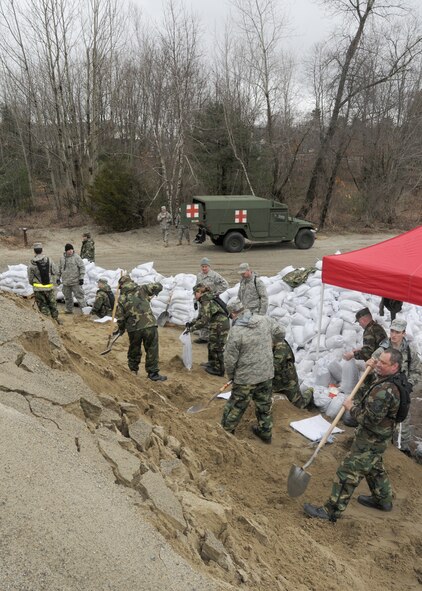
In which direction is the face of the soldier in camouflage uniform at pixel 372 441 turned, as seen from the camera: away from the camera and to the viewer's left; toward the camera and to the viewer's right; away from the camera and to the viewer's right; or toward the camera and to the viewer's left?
toward the camera and to the viewer's left

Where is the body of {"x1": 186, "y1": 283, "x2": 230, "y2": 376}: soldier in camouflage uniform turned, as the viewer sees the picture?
to the viewer's left

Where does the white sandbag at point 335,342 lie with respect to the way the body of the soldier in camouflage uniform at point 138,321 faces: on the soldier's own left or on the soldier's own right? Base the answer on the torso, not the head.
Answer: on the soldier's own right

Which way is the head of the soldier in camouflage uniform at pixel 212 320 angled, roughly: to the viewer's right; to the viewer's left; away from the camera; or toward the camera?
to the viewer's left

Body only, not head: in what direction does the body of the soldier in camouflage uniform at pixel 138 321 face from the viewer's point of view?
away from the camera

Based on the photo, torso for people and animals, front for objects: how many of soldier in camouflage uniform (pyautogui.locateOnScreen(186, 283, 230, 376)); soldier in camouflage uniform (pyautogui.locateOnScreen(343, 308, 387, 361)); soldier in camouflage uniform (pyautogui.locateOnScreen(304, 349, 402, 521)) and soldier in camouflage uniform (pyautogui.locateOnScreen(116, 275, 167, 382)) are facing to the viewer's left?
3

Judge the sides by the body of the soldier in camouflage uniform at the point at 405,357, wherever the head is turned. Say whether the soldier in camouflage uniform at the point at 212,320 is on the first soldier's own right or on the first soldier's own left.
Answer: on the first soldier's own right

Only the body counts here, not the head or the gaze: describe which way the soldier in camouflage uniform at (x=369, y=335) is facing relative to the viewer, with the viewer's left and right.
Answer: facing to the left of the viewer

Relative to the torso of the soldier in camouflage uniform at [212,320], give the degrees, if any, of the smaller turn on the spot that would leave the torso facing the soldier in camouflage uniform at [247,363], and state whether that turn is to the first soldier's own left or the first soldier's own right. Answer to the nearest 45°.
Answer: approximately 90° to the first soldier's own left

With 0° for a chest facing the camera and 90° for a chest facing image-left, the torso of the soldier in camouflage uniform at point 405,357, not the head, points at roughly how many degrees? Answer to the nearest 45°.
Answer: approximately 45°

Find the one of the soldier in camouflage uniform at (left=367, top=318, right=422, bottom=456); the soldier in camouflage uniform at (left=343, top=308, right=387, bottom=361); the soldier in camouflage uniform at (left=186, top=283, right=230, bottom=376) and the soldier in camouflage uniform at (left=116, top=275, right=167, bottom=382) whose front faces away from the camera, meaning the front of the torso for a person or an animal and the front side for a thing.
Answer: the soldier in camouflage uniform at (left=116, top=275, right=167, bottom=382)

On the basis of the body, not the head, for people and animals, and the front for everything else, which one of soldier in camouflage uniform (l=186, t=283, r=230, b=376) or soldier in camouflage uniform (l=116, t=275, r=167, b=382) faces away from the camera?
soldier in camouflage uniform (l=116, t=275, r=167, b=382)

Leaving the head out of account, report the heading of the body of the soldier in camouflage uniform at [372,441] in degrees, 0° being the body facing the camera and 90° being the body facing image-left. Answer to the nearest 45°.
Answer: approximately 90°

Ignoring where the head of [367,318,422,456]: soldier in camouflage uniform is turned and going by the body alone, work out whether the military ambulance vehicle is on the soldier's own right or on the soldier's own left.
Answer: on the soldier's own right

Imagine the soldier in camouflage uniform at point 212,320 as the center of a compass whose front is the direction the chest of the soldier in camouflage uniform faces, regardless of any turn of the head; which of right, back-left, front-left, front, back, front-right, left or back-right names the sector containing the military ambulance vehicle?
right

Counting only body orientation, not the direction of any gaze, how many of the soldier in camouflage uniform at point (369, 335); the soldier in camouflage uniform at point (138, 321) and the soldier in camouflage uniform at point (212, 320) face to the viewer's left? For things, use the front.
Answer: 2
